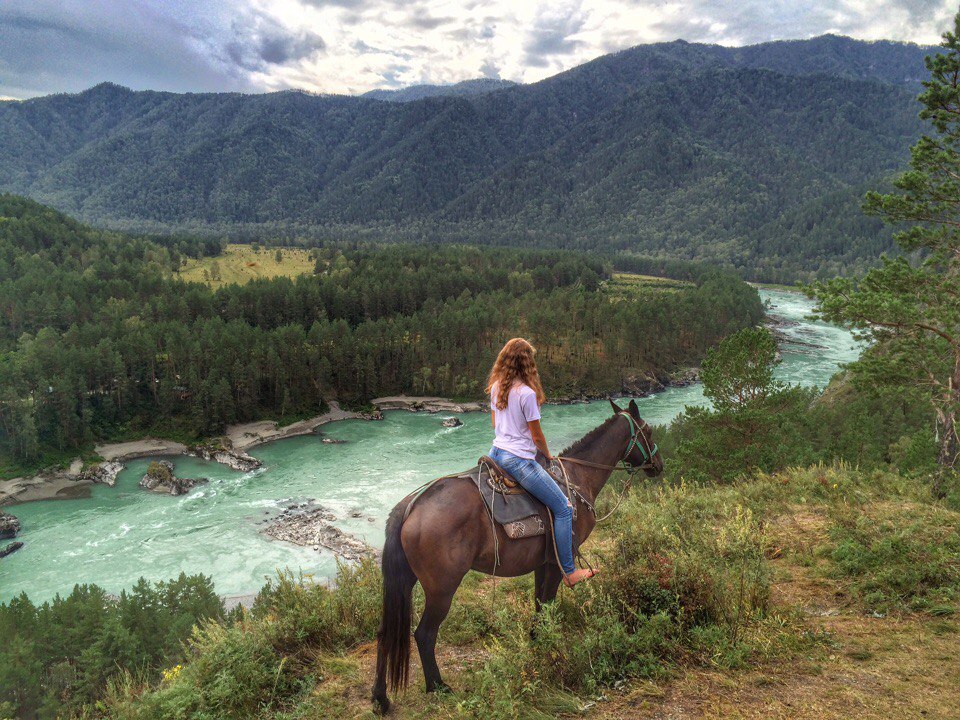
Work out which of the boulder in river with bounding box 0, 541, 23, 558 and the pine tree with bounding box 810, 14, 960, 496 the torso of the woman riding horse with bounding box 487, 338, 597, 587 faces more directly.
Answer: the pine tree

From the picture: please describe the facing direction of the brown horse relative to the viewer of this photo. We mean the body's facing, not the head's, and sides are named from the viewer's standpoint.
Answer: facing away from the viewer and to the right of the viewer

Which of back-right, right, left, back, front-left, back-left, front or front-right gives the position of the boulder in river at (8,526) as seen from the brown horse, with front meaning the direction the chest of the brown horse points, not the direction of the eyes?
left

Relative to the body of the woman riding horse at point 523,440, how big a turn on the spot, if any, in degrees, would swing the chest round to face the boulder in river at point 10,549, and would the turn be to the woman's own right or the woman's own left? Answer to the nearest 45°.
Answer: approximately 90° to the woman's own left

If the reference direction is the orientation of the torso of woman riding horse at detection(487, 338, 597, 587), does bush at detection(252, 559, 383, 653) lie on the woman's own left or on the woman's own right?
on the woman's own left

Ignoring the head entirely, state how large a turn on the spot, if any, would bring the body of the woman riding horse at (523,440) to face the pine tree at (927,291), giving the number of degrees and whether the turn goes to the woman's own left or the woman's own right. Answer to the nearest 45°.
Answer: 0° — they already face it

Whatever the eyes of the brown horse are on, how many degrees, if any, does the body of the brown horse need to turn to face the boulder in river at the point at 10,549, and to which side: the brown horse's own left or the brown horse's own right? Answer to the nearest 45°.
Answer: approximately 90° to the brown horse's own left

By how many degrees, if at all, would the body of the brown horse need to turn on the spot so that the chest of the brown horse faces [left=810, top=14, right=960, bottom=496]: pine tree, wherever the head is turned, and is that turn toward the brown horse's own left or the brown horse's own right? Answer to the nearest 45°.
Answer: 0° — it already faces it

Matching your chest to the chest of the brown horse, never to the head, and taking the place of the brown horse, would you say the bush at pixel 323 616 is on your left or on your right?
on your left

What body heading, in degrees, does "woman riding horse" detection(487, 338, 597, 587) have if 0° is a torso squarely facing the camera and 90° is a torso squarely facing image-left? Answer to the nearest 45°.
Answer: approximately 225°

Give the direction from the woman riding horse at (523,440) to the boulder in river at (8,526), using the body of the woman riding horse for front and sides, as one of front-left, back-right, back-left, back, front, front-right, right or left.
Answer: left
